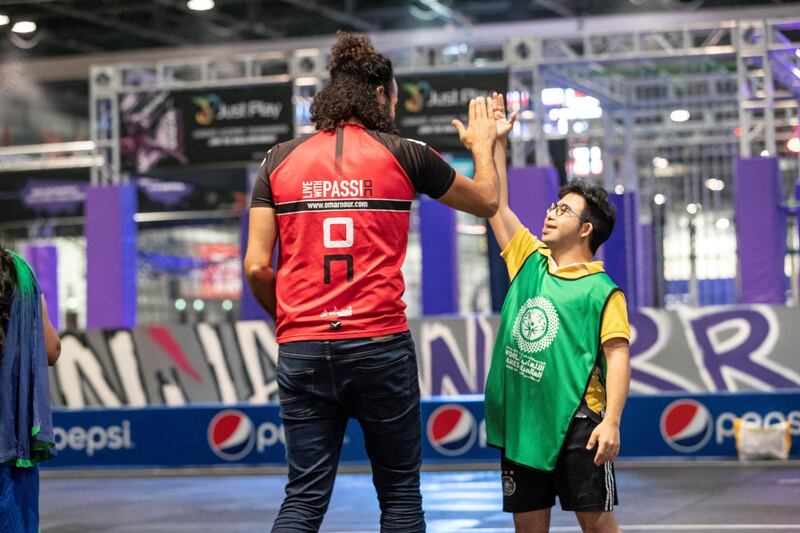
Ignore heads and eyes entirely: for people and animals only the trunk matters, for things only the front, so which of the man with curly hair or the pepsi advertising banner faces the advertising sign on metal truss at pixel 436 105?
the man with curly hair

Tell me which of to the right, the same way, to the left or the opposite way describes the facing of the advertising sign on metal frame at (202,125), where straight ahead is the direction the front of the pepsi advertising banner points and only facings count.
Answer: the same way

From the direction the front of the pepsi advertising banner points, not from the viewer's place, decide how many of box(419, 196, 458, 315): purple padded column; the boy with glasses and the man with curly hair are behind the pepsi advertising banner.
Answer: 1

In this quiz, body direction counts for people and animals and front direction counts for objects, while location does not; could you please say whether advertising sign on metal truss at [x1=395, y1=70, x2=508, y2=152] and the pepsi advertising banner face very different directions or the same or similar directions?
same or similar directions

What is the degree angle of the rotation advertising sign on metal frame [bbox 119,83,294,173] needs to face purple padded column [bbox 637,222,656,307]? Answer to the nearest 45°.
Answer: approximately 90° to its left

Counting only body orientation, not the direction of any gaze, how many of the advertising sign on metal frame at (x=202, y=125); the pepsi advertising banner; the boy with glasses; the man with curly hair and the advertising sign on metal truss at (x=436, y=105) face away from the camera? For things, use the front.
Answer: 1

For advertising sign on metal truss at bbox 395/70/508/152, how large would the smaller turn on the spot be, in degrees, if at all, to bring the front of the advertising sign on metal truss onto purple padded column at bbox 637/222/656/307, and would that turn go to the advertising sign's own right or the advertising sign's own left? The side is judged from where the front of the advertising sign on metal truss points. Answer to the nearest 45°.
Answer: approximately 135° to the advertising sign's own left

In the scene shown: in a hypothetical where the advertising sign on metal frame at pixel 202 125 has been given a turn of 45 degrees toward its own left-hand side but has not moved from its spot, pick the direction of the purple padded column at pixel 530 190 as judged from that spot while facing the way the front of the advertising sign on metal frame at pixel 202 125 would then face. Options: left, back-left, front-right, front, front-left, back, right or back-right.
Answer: front

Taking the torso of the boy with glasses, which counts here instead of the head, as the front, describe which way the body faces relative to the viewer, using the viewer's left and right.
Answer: facing the viewer and to the left of the viewer

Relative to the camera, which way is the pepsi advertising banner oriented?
toward the camera

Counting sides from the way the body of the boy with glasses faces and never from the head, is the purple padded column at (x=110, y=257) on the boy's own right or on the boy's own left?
on the boy's own right

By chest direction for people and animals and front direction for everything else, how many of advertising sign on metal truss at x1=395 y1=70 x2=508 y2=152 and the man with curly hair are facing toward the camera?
1

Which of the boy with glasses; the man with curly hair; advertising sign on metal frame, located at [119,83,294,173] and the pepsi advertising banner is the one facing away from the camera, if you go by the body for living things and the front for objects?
the man with curly hair

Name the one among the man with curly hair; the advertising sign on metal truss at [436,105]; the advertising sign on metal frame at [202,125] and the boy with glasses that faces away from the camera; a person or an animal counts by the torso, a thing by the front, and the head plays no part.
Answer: the man with curly hair

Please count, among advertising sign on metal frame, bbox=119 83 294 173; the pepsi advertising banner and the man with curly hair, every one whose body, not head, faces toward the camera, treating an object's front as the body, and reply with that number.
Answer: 2

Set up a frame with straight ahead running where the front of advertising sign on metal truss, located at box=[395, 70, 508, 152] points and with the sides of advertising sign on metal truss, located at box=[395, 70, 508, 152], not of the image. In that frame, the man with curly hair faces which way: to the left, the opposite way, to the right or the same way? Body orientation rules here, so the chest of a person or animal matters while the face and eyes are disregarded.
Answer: the opposite way

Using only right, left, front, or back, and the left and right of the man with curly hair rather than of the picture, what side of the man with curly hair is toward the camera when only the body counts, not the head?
back

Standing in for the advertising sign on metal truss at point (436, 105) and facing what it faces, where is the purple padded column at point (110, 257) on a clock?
The purple padded column is roughly at 3 o'clock from the advertising sign on metal truss.

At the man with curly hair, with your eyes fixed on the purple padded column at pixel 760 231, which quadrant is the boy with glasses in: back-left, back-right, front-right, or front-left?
front-right

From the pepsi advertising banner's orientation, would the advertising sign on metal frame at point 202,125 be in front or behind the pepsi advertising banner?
behind

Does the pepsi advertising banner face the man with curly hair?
yes

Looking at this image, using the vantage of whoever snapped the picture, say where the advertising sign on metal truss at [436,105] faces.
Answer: facing the viewer
